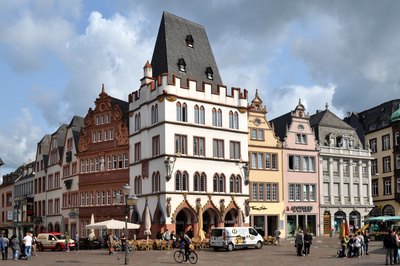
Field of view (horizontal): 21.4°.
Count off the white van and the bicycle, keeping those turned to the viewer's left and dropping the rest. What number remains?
1

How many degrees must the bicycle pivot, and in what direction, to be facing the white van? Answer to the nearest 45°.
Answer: approximately 90° to its right
